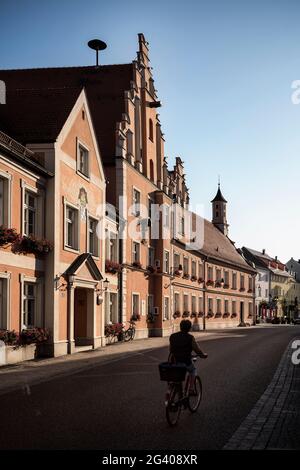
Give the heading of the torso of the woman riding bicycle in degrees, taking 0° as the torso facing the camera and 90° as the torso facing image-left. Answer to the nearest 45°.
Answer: approximately 225°
